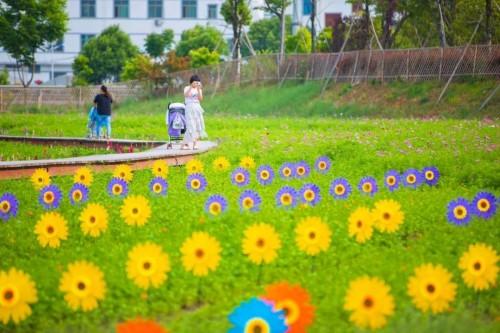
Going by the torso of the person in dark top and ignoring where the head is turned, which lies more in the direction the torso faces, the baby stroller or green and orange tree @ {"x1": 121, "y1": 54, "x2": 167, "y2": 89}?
the green and orange tree

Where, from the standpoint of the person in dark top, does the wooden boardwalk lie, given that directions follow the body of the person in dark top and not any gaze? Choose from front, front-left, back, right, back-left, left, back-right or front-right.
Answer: back

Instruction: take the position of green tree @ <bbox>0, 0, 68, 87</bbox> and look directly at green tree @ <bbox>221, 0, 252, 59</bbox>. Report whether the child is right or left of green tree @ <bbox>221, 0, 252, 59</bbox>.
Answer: right

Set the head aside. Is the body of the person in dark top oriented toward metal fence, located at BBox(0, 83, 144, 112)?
yes

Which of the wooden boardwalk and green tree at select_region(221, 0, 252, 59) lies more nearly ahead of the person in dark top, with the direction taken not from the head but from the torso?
the green tree

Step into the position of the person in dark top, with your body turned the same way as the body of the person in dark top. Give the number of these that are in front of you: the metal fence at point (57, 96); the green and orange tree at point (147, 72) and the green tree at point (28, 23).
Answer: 3

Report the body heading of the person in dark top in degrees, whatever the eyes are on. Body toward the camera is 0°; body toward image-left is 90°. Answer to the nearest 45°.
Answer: approximately 180°

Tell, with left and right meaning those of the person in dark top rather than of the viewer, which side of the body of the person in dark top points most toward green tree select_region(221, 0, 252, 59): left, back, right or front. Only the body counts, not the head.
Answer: front

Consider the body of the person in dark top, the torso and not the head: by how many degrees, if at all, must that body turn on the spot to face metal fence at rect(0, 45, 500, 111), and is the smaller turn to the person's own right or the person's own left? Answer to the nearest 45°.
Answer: approximately 45° to the person's own right

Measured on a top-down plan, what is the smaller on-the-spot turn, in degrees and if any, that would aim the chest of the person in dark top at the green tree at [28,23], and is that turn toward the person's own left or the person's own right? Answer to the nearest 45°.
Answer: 0° — they already face it

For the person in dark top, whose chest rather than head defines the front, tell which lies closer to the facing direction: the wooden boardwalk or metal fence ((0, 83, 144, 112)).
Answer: the metal fence

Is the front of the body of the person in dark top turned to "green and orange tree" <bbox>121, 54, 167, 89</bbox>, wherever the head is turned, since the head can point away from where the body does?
yes
